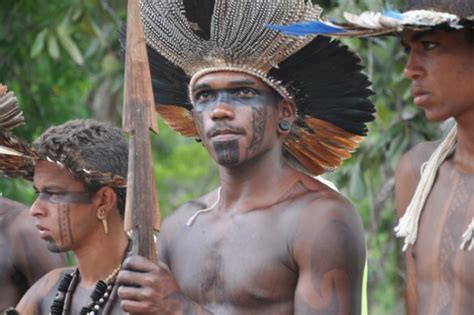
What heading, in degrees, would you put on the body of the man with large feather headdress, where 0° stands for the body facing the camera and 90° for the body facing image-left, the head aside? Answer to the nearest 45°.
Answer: approximately 45°
